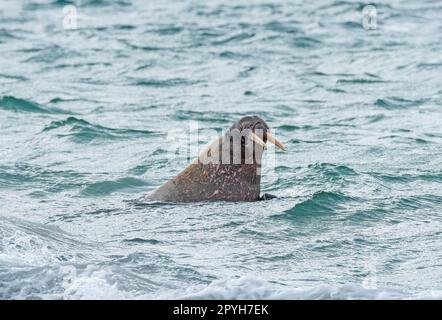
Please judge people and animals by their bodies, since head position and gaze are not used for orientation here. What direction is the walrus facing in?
to the viewer's right
